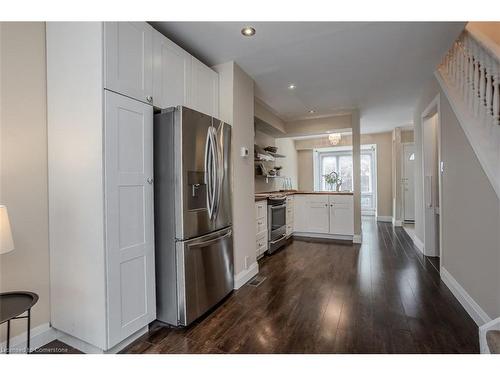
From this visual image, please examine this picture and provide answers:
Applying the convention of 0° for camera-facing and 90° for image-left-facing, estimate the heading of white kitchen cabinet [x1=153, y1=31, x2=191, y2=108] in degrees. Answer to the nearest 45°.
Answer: approximately 315°

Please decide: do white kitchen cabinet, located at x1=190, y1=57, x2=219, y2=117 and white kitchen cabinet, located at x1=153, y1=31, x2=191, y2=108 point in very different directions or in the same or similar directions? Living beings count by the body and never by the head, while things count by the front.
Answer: same or similar directions

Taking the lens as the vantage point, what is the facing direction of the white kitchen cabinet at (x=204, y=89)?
facing the viewer and to the right of the viewer

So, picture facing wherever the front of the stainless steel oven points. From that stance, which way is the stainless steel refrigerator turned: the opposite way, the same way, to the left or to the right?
the same way

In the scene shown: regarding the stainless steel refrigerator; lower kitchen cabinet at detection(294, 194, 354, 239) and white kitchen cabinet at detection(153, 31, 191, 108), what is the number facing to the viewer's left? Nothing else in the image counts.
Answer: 0

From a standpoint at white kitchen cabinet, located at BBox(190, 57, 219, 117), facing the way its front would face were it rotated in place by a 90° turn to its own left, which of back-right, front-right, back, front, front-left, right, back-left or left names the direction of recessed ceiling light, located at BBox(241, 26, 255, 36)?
right

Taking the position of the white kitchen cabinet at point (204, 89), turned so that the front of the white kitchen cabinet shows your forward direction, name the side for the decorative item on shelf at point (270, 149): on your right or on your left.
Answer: on your left

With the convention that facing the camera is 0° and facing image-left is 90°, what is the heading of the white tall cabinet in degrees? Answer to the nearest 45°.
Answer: approximately 315°

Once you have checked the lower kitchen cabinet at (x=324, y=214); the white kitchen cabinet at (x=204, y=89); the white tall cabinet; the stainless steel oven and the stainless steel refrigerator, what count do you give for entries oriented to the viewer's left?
0

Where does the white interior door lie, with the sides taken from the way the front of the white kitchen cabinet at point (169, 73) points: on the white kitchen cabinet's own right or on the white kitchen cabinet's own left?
on the white kitchen cabinet's own left

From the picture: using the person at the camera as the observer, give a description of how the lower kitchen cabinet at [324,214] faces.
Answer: facing the viewer

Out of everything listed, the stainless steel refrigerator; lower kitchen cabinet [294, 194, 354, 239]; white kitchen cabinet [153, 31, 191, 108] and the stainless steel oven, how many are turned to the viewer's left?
0

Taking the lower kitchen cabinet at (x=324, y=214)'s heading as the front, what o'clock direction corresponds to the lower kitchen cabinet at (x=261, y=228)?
the lower kitchen cabinet at (x=261, y=228) is roughly at 1 o'clock from the lower kitchen cabinet at (x=324, y=214).
